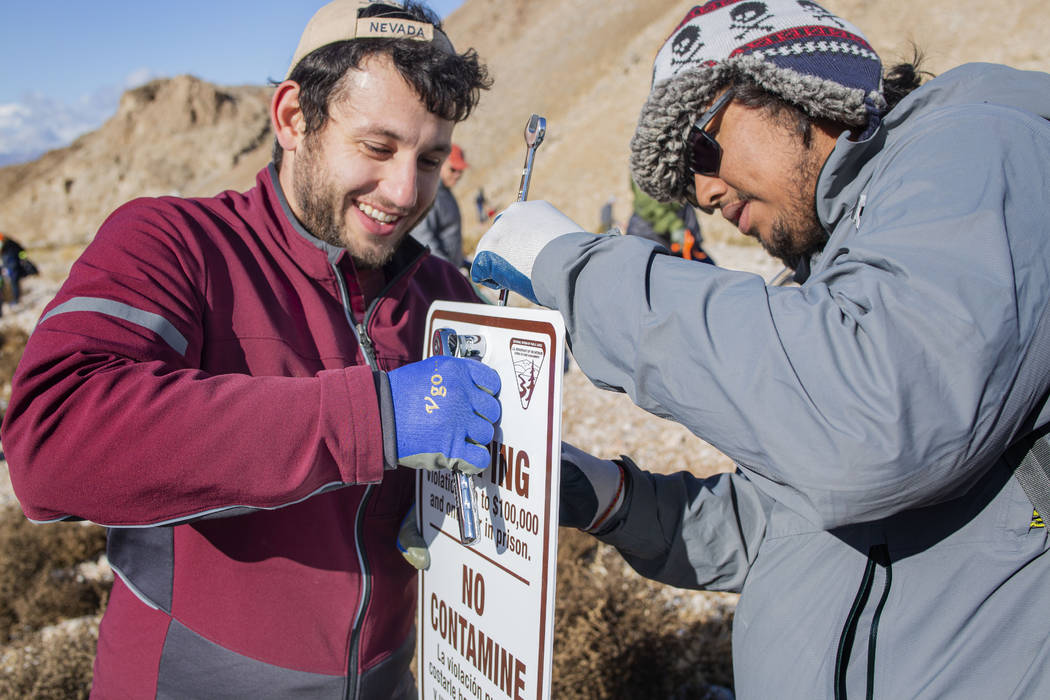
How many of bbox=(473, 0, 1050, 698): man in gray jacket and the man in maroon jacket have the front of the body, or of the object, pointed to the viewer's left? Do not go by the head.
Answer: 1

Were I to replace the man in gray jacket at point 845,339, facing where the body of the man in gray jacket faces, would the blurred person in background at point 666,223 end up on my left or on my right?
on my right

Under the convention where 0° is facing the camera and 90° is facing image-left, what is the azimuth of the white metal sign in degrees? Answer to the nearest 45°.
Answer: approximately 45°

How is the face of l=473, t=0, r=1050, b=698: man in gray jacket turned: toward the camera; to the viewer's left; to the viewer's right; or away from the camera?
to the viewer's left

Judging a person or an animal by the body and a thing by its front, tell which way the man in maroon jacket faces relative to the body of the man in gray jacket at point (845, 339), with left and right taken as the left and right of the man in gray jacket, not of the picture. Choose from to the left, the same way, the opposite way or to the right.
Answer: to the left

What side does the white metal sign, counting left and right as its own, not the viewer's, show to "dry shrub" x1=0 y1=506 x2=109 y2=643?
right

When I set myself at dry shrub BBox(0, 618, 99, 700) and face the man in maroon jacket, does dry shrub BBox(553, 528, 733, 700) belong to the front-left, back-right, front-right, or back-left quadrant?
front-left

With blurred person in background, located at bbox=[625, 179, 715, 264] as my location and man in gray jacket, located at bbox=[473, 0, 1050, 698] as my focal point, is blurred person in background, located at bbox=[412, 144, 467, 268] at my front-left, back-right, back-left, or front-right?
front-right

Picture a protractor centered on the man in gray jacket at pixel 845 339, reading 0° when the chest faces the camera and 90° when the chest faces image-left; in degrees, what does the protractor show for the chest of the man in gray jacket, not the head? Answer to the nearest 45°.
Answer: approximately 90°

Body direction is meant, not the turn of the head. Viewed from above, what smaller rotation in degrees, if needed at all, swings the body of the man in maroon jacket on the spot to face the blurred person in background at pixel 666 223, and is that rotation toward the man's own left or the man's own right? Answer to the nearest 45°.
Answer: approximately 90° to the man's own left

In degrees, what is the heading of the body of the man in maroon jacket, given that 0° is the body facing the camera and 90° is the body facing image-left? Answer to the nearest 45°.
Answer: approximately 315°

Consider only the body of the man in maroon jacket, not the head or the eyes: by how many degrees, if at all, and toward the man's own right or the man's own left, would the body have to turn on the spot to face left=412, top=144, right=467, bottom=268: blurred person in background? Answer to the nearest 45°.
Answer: approximately 135° to the man's own left

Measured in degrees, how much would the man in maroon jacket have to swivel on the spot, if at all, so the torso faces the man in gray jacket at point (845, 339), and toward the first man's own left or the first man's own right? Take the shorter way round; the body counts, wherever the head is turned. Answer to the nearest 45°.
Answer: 0° — they already face them

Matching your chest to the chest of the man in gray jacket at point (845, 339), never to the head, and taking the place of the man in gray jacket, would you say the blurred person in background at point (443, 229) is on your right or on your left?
on your right
